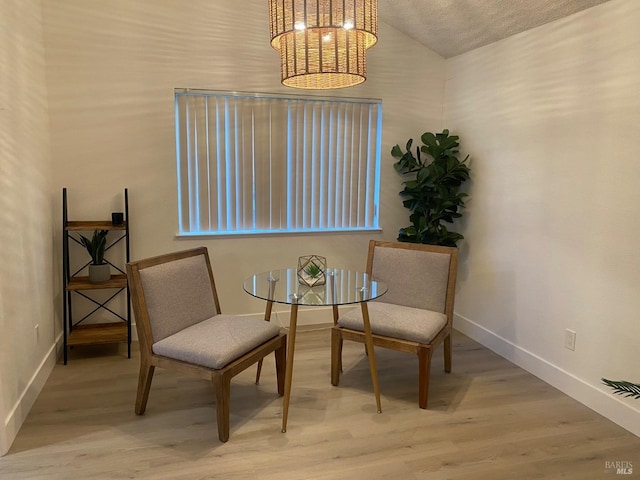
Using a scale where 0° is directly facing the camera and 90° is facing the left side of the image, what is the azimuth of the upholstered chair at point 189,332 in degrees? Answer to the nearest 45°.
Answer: approximately 315°

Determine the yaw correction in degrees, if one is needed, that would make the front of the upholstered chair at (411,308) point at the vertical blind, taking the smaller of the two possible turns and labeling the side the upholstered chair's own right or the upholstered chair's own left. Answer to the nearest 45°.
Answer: approximately 90° to the upholstered chair's own right

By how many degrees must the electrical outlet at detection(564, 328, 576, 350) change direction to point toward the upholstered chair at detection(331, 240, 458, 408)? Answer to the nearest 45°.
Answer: approximately 45° to its right

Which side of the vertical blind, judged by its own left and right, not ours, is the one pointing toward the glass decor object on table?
front

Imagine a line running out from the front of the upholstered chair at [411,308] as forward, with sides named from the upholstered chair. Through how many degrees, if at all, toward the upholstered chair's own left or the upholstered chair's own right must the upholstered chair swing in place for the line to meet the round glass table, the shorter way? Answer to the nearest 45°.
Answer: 0° — it already faces it

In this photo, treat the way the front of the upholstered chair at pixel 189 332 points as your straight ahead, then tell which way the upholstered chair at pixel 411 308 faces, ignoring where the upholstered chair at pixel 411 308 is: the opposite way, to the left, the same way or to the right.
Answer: to the right

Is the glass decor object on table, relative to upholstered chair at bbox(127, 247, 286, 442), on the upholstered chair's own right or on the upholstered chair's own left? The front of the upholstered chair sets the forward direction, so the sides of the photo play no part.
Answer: on the upholstered chair's own left

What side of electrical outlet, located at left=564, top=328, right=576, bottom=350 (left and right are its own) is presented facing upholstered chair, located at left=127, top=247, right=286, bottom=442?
front

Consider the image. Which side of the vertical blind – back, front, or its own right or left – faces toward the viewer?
front

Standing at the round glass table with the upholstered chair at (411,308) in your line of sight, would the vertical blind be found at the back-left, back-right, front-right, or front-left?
front-left

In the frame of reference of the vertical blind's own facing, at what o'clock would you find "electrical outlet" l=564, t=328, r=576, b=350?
The electrical outlet is roughly at 10 o'clock from the vertical blind.

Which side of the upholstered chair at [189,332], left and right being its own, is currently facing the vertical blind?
left

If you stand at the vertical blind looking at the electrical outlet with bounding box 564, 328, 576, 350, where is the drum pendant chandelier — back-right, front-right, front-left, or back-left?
front-right

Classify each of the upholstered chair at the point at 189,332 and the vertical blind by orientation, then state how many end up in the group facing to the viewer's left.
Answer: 0

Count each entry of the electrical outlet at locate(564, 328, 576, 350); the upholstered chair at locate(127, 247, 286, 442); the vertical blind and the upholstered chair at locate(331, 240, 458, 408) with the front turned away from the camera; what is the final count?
0

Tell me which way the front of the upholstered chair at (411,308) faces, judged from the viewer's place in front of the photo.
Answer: facing the viewer and to the left of the viewer

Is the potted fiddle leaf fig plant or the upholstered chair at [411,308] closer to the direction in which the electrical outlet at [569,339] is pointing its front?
the upholstered chair

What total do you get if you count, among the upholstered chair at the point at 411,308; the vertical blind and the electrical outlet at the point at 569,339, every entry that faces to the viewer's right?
0
